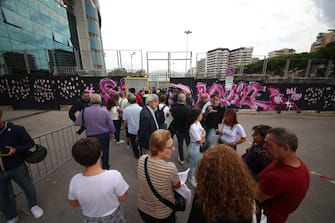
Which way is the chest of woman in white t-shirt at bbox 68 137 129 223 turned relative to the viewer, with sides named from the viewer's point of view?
facing away from the viewer

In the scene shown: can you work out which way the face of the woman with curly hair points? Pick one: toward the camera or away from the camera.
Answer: away from the camera

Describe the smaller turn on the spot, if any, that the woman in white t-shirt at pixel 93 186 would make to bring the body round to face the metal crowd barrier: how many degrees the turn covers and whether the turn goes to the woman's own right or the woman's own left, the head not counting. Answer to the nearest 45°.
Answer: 0° — they already face it

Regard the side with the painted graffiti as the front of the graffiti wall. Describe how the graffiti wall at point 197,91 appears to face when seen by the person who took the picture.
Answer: facing the viewer

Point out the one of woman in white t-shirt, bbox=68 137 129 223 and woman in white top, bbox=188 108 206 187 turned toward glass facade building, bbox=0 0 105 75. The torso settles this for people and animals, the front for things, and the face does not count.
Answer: the woman in white t-shirt

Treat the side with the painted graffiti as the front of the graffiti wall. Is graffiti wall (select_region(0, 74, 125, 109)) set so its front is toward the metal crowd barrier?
yes

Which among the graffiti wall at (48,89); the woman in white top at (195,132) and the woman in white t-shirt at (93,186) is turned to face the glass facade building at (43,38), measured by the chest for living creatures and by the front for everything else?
the woman in white t-shirt

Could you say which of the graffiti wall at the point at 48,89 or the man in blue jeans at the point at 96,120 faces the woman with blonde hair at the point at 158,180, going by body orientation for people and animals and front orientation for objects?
the graffiti wall

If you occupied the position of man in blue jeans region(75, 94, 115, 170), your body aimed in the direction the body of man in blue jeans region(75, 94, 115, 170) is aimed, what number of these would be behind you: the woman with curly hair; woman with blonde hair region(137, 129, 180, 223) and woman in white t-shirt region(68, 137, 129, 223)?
3

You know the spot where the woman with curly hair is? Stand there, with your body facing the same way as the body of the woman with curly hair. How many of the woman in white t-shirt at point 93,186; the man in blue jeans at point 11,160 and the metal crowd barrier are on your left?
3

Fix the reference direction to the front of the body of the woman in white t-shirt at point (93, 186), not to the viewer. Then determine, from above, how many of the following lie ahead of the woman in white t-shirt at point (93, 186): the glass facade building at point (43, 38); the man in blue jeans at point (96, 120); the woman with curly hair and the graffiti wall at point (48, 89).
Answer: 3

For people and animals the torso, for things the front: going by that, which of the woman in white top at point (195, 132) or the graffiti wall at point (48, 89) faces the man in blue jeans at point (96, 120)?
the graffiti wall

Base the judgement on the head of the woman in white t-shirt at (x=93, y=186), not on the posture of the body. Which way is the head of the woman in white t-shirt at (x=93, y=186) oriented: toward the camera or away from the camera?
away from the camera

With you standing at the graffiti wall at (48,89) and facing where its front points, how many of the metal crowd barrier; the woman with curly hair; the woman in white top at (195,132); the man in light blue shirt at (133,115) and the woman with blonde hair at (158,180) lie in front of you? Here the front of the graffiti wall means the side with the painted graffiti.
5

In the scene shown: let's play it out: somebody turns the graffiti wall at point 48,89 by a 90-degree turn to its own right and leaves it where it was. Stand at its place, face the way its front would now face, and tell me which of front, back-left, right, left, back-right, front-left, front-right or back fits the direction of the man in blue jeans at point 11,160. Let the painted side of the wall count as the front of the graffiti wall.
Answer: left

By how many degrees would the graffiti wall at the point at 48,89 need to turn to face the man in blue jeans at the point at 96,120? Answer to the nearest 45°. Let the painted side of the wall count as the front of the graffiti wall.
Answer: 0° — it already faces them

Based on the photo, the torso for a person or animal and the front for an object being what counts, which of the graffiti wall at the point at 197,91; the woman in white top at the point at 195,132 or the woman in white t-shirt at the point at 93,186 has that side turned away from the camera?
the woman in white t-shirt

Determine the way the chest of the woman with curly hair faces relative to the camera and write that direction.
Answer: away from the camera
